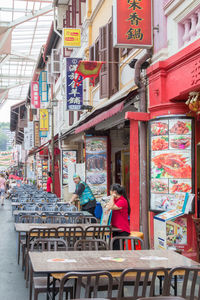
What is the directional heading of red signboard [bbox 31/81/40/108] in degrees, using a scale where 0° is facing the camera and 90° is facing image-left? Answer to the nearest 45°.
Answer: approximately 0°

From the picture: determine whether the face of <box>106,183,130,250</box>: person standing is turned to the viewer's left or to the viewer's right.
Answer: to the viewer's left

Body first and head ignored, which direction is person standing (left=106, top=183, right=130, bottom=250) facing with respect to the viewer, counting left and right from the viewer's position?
facing to the left of the viewer

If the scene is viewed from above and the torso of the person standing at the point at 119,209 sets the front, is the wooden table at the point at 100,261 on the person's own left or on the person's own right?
on the person's own left

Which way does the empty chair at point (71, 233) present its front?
away from the camera

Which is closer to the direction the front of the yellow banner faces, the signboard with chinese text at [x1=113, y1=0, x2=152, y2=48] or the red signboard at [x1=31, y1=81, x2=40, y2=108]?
the signboard with chinese text

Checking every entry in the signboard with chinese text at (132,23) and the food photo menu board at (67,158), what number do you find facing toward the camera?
2

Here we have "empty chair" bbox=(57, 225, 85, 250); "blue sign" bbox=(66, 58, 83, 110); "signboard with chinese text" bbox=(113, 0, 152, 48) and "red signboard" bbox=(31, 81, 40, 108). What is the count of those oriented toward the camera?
3
